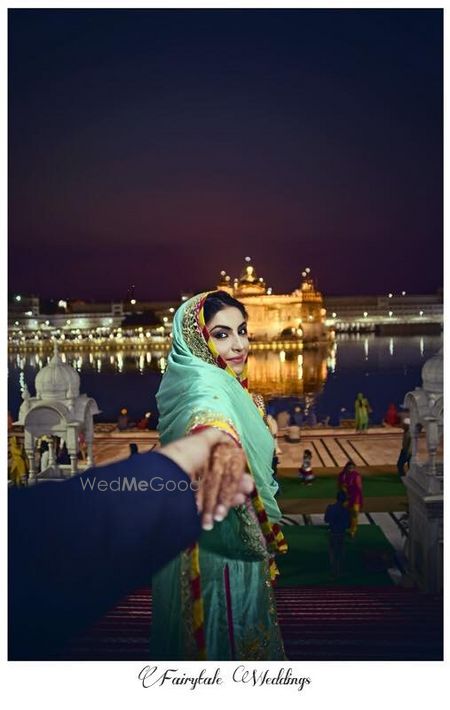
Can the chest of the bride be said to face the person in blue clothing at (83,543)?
no

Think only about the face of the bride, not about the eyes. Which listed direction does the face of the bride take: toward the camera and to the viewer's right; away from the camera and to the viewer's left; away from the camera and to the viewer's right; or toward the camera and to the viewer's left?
toward the camera and to the viewer's right

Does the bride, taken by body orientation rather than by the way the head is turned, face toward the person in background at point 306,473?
no

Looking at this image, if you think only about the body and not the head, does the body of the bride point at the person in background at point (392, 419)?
no

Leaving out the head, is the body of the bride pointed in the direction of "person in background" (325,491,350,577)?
no
